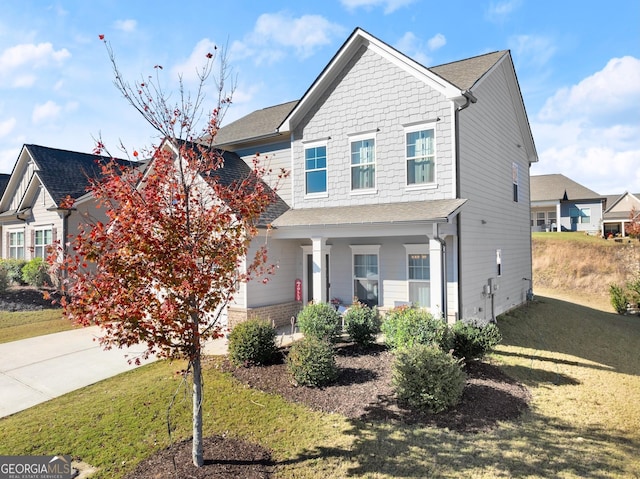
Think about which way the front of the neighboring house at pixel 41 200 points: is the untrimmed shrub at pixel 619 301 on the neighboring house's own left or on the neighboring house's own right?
on the neighboring house's own left

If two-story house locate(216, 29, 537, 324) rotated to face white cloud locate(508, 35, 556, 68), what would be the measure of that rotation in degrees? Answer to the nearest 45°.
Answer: approximately 135° to its left

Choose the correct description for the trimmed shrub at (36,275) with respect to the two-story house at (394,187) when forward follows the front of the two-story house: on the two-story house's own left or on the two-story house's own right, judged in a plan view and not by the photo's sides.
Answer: on the two-story house's own right

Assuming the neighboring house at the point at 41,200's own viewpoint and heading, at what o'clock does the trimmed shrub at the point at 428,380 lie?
The trimmed shrub is roughly at 10 o'clock from the neighboring house.

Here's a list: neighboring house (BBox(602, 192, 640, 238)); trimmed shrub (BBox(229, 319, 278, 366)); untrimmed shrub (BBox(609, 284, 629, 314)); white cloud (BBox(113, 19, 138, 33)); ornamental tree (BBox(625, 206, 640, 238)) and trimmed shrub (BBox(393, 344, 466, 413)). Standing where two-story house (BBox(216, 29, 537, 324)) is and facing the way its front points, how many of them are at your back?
3

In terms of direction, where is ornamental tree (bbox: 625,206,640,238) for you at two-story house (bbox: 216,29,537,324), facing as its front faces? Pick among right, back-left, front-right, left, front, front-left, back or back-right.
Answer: back

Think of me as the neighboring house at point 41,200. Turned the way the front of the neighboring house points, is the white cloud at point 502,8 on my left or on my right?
on my left

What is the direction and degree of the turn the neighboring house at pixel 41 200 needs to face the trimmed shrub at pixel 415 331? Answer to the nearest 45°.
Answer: approximately 45° to its left

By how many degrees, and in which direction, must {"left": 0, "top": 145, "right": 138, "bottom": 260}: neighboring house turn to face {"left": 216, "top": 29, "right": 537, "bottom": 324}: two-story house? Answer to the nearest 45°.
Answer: approximately 90° to its left

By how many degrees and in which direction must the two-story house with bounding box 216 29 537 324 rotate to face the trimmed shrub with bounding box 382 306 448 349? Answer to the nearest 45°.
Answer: approximately 45° to its left

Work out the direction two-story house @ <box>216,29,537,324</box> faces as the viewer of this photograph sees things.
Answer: facing the viewer and to the left of the viewer

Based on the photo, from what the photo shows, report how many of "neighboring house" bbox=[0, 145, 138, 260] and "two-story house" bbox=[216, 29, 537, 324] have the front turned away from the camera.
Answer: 0

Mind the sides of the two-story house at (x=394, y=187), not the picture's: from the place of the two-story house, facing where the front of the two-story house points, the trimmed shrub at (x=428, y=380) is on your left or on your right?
on your left
